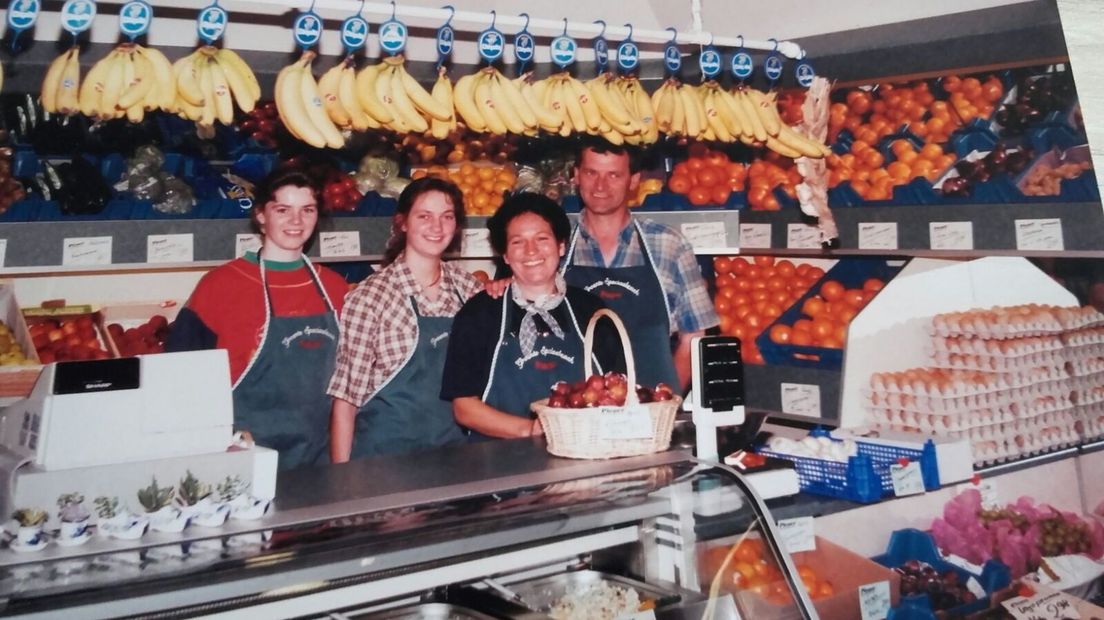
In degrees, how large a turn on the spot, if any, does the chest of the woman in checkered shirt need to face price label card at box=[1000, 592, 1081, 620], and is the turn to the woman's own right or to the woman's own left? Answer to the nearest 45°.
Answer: approximately 45° to the woman's own left

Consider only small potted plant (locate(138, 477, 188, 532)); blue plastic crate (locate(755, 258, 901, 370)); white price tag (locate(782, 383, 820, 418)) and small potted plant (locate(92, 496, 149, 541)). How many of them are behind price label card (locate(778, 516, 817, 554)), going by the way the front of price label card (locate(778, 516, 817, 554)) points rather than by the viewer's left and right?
2

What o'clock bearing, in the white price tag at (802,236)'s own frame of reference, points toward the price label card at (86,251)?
The price label card is roughly at 2 o'clock from the white price tag.

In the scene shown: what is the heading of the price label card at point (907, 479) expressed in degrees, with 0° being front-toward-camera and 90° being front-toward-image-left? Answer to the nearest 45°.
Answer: approximately 0°

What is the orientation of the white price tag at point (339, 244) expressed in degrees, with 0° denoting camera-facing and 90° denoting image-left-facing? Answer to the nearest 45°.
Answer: approximately 0°

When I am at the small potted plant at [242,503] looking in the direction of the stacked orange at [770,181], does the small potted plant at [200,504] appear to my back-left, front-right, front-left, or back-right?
back-left
